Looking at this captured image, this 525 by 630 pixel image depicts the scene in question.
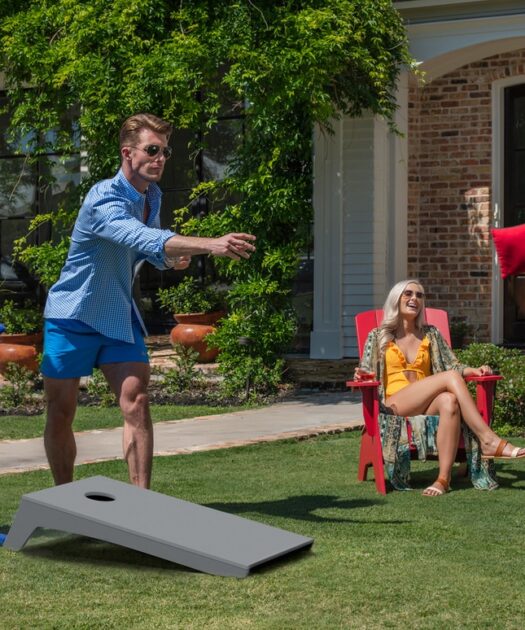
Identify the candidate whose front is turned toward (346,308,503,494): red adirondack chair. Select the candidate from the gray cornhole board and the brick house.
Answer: the brick house

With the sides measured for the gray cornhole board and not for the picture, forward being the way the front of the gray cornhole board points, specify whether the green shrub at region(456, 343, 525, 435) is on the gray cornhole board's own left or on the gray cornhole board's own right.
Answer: on the gray cornhole board's own left

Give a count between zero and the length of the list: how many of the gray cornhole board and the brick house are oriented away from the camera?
0

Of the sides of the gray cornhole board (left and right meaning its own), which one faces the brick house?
left

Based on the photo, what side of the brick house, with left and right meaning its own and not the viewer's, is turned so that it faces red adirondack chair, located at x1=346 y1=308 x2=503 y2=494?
front

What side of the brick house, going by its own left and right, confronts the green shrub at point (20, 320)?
right

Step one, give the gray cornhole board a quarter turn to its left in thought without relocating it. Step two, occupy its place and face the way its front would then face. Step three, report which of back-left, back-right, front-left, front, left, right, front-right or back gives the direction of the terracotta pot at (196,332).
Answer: front-left

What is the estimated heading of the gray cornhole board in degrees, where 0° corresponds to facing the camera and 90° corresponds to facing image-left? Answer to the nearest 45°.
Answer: approximately 315°

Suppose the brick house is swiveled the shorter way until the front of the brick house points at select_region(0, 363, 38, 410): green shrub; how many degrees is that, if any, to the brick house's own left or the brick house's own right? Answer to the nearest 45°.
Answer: approximately 45° to the brick house's own right

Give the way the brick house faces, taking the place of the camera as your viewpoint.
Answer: facing the viewer

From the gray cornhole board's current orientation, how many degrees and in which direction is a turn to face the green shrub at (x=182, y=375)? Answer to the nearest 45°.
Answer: approximately 135° to its left

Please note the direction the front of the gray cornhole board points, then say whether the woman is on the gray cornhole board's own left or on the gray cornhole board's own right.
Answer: on the gray cornhole board's own left

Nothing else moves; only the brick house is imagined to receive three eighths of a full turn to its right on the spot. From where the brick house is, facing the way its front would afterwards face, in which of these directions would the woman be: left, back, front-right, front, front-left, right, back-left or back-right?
back-left

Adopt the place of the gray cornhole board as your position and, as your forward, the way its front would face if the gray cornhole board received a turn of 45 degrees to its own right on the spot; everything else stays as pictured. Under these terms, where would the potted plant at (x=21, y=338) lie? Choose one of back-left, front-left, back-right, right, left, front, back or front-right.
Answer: back
